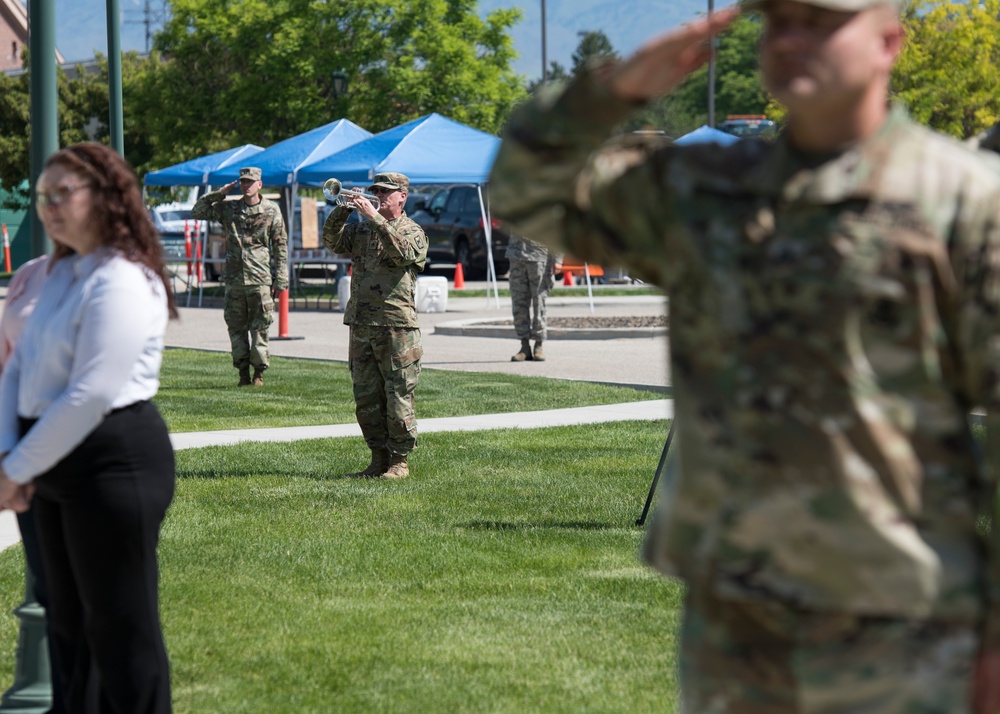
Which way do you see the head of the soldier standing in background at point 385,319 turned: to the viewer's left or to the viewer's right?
to the viewer's left

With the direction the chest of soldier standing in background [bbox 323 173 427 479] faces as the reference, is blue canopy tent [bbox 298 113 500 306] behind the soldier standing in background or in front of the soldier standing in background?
behind

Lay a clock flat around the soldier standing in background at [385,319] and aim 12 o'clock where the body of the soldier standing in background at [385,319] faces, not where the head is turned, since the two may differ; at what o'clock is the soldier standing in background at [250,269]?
the soldier standing in background at [250,269] is roughly at 4 o'clock from the soldier standing in background at [385,319].

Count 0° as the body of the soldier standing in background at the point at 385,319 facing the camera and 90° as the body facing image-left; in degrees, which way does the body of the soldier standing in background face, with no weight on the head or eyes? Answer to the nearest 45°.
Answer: approximately 45°

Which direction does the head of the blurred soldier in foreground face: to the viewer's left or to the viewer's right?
to the viewer's left

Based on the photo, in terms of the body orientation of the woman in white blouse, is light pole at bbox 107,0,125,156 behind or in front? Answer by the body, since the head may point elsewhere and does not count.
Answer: behind

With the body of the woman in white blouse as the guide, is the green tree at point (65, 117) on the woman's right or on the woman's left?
on the woman's right

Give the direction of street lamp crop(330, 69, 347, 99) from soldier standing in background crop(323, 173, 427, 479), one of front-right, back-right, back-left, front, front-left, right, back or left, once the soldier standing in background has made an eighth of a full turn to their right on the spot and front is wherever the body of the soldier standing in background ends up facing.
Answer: right
